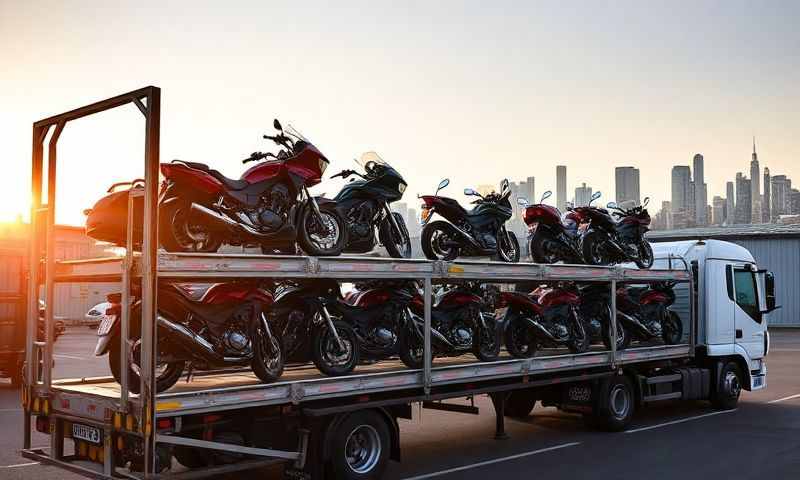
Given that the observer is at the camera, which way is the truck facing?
facing away from the viewer and to the right of the viewer

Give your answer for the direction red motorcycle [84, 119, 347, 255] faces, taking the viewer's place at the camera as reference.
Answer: facing to the right of the viewer

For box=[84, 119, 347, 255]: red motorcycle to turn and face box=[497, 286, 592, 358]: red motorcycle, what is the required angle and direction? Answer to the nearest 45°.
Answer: approximately 45° to its left

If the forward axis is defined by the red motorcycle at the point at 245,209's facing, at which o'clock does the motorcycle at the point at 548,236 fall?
The motorcycle is roughly at 11 o'clock from the red motorcycle.
